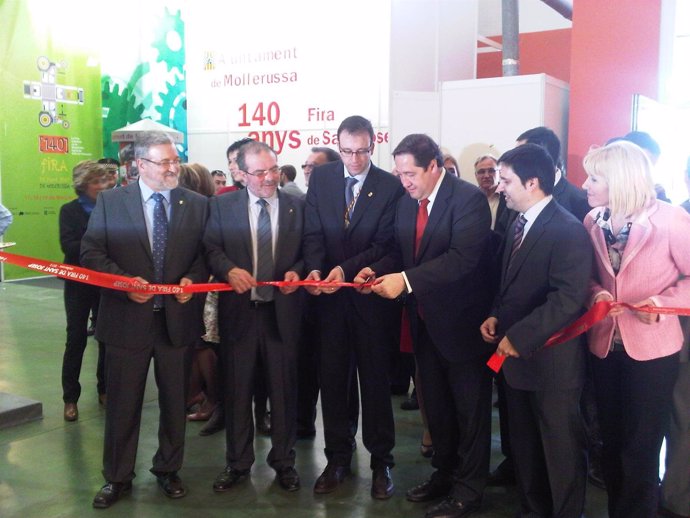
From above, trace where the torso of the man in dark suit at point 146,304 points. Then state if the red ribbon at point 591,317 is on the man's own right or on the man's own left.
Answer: on the man's own left

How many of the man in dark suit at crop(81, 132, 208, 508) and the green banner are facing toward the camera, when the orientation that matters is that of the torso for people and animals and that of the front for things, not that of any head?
2

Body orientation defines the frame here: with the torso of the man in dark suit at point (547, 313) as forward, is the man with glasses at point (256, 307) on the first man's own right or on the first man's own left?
on the first man's own right

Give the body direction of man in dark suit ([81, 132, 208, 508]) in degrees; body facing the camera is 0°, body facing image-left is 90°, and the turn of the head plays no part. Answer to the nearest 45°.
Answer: approximately 0°

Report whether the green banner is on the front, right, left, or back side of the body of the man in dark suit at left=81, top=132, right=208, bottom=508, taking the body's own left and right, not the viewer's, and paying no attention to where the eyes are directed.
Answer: back

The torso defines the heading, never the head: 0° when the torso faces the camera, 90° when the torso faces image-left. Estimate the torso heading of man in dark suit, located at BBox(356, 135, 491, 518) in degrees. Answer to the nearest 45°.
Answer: approximately 45°

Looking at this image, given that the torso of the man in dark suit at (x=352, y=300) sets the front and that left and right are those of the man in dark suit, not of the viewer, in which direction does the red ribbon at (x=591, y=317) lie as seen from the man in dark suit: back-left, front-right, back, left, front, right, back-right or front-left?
front-left

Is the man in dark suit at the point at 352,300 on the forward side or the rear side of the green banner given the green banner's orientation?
on the forward side

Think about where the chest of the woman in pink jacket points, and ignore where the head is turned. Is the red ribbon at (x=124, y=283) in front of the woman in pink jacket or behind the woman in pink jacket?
in front

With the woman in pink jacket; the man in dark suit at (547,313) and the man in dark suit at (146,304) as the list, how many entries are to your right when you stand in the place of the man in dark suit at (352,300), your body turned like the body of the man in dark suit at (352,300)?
1

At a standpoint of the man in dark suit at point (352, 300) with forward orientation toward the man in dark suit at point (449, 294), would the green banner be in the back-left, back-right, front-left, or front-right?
back-left

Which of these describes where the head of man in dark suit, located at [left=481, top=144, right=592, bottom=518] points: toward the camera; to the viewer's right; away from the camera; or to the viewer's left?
to the viewer's left
